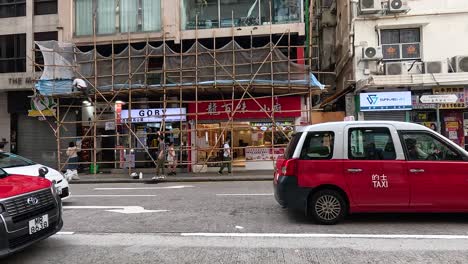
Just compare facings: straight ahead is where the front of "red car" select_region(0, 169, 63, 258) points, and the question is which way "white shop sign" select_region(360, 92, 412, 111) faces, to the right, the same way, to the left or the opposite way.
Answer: to the right

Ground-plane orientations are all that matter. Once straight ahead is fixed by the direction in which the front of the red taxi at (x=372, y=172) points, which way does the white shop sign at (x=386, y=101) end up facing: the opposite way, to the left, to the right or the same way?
to the right

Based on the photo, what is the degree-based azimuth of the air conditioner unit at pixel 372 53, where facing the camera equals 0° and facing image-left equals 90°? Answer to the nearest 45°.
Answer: approximately 0°

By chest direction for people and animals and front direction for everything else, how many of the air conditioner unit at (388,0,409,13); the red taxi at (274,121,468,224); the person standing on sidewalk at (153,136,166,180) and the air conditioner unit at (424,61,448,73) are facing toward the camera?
2

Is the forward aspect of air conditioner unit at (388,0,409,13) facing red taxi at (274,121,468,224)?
yes

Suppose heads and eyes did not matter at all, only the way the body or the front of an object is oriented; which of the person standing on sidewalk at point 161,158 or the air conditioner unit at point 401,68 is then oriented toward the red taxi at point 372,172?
the air conditioner unit
